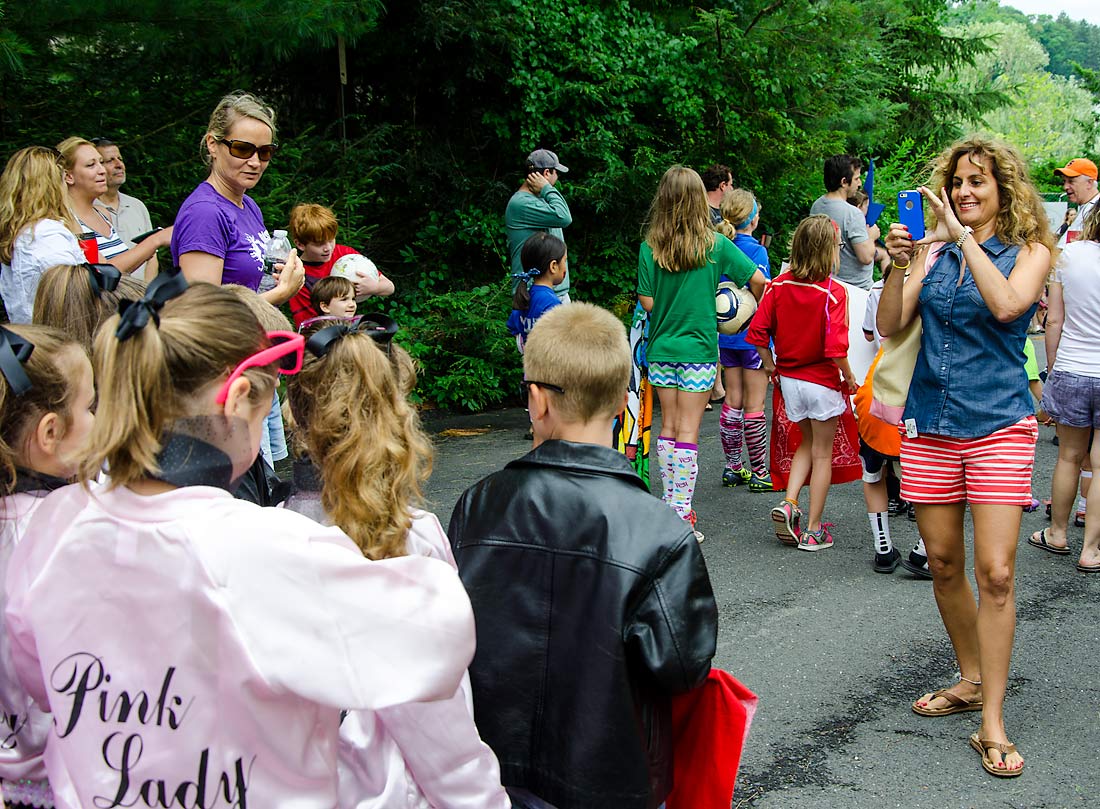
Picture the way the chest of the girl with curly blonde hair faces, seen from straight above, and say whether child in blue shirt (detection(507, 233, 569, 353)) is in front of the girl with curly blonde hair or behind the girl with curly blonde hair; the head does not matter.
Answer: in front

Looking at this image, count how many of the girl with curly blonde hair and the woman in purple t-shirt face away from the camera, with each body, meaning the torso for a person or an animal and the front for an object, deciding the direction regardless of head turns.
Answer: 1

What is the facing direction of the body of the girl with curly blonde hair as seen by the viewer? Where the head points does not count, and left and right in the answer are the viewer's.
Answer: facing away from the viewer

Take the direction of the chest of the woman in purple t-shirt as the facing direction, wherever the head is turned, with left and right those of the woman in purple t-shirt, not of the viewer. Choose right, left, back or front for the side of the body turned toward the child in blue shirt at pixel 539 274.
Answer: left

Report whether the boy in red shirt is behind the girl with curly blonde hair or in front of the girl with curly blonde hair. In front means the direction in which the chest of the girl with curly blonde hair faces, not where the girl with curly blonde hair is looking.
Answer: in front

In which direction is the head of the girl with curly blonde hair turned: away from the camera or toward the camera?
away from the camera

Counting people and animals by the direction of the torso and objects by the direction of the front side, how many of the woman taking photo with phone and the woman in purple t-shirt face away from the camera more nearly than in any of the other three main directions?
0

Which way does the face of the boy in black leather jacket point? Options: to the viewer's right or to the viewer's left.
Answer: to the viewer's left

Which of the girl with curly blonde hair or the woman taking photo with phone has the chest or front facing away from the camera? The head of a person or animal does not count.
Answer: the girl with curly blonde hair

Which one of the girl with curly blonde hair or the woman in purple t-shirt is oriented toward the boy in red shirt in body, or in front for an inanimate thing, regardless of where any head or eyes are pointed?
the girl with curly blonde hair

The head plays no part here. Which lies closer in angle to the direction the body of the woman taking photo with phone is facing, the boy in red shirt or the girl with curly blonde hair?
the girl with curly blonde hair
